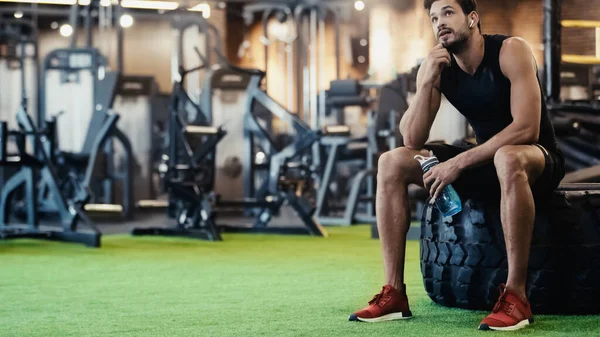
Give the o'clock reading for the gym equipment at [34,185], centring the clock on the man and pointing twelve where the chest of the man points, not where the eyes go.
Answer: The gym equipment is roughly at 3 o'clock from the man.

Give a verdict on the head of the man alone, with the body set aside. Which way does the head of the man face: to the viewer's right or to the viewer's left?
to the viewer's left

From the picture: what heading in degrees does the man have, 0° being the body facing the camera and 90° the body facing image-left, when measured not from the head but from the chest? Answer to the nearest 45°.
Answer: approximately 45°

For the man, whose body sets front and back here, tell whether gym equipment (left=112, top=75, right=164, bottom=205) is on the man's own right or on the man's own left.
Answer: on the man's own right

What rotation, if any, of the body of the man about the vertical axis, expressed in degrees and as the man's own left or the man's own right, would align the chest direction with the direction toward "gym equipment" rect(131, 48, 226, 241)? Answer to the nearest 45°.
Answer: approximately 90° to the man's own right

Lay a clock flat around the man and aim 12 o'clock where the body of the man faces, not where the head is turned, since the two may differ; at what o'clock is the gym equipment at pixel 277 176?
The gym equipment is roughly at 4 o'clock from the man.

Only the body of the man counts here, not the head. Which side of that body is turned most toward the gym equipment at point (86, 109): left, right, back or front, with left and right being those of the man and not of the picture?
right

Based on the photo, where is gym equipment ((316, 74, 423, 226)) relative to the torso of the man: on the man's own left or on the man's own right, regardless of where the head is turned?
on the man's own right

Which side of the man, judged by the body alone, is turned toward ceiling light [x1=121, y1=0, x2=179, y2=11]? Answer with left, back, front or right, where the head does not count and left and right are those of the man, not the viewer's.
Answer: right
